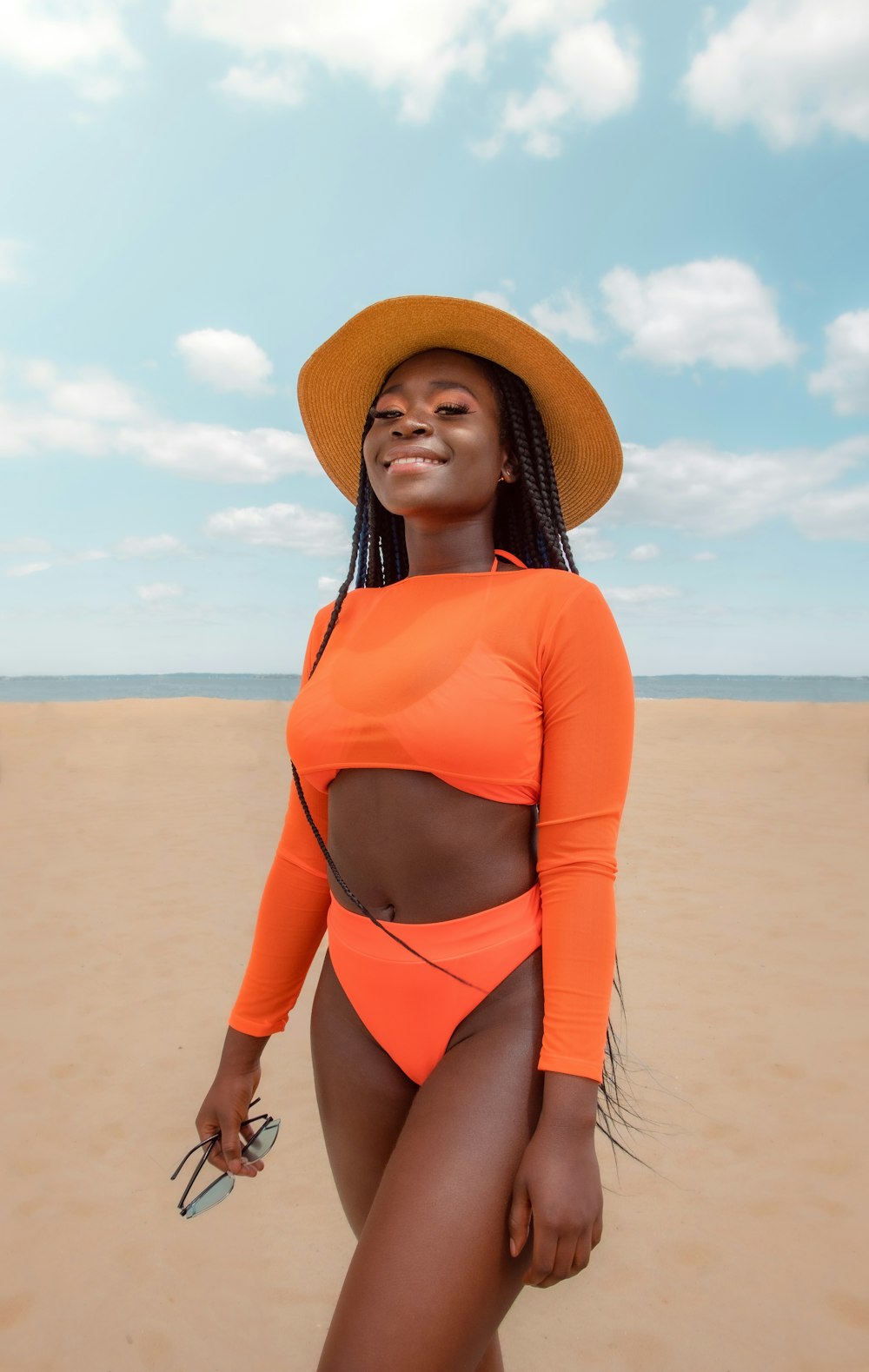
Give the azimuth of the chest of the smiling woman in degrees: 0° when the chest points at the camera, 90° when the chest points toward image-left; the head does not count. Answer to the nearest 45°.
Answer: approximately 45°
